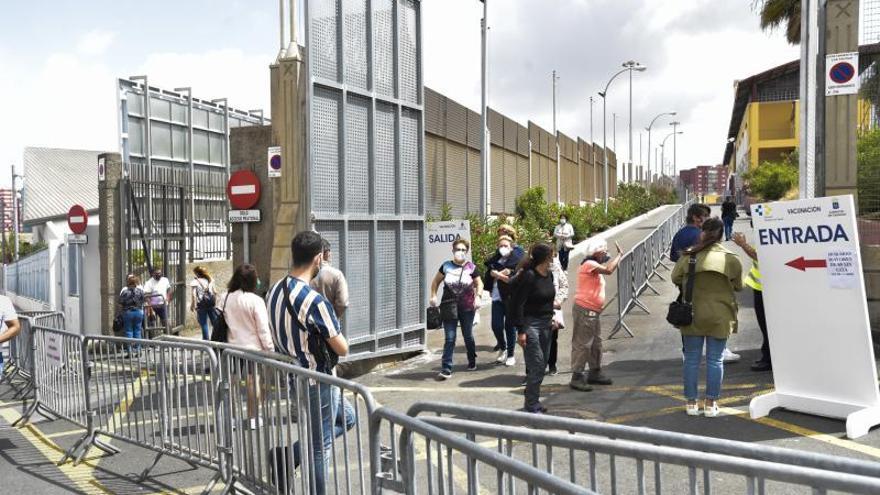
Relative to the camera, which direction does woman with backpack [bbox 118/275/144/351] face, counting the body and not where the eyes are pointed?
away from the camera

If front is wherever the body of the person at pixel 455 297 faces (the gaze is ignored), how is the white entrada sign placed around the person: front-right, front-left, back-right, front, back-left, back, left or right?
front-left

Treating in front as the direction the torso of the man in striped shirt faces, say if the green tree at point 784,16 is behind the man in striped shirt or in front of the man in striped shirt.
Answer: in front

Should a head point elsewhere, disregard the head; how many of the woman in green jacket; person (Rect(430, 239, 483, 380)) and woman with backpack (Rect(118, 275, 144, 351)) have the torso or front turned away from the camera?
2

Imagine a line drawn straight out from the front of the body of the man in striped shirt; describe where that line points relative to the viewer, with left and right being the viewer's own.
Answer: facing away from the viewer and to the right of the viewer

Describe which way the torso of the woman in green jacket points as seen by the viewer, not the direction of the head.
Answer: away from the camera

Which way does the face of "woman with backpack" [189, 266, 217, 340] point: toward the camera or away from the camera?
away from the camera

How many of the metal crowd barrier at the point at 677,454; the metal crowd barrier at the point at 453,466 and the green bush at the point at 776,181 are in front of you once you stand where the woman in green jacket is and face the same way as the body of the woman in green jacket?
1

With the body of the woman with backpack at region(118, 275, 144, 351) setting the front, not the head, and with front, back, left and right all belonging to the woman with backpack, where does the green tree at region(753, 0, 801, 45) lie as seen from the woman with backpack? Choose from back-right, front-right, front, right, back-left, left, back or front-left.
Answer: right

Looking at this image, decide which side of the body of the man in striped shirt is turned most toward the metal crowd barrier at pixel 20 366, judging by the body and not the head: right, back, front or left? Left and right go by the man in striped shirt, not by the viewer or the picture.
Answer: left

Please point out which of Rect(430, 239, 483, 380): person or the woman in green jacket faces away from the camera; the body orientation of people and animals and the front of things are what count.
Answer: the woman in green jacket

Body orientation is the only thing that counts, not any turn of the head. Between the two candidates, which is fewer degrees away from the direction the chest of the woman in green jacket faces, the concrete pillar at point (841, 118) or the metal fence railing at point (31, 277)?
the concrete pillar

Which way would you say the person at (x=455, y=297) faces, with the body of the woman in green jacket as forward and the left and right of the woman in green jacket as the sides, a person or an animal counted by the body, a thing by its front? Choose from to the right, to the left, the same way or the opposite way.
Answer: the opposite way

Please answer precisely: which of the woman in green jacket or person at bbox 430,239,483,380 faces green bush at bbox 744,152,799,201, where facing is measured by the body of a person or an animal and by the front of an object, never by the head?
the woman in green jacket
